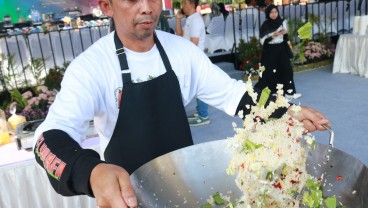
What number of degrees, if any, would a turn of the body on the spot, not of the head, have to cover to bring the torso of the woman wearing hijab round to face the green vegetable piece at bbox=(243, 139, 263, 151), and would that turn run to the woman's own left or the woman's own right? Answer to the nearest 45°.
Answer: approximately 45° to the woman's own right

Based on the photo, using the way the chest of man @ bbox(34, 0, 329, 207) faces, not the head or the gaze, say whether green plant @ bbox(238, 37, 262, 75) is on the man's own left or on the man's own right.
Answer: on the man's own left

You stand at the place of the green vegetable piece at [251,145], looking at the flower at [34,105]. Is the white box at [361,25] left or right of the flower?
right

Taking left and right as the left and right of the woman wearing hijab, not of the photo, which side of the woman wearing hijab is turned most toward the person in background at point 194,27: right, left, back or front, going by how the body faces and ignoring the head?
right
